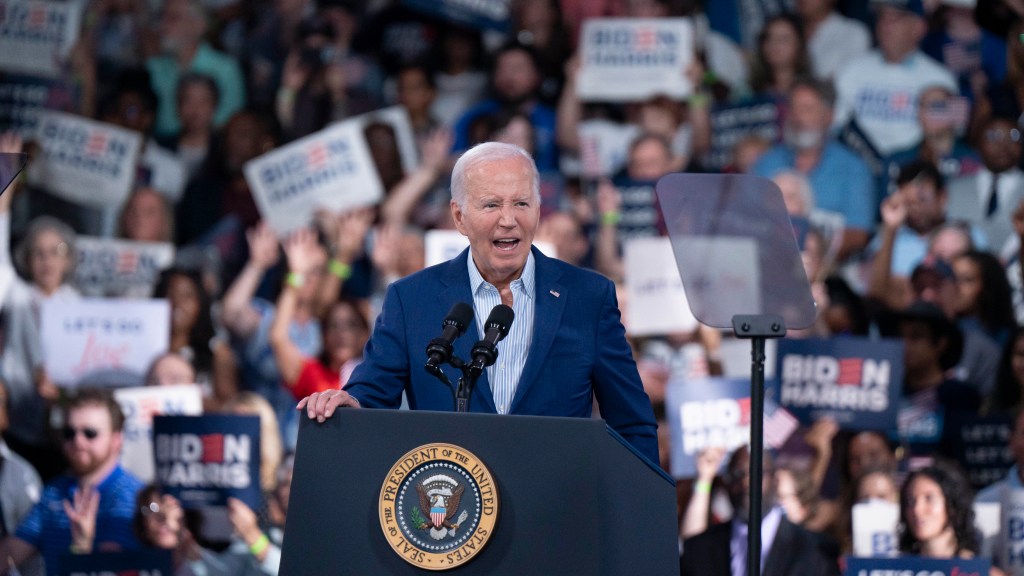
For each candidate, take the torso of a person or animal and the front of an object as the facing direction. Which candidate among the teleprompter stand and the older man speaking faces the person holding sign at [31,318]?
the teleprompter stand

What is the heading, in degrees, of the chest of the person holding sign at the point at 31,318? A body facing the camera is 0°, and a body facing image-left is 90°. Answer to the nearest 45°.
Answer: approximately 315°

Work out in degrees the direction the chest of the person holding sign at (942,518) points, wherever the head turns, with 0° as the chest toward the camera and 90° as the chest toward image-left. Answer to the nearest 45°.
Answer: approximately 45°

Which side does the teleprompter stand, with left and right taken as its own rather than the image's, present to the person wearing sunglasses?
front

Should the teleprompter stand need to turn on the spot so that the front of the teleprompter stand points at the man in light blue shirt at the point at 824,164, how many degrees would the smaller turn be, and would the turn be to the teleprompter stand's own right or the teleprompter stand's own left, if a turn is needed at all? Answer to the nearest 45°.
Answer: approximately 45° to the teleprompter stand's own right

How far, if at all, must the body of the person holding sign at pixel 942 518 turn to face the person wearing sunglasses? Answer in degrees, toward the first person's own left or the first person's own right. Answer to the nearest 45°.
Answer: approximately 45° to the first person's own right

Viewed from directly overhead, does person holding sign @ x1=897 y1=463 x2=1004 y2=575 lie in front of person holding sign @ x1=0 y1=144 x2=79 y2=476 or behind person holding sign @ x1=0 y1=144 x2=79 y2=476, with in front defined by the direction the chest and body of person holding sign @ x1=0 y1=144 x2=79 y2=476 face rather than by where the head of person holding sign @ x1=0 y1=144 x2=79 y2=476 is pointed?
in front

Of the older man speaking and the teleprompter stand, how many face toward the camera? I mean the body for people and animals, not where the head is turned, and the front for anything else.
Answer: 1

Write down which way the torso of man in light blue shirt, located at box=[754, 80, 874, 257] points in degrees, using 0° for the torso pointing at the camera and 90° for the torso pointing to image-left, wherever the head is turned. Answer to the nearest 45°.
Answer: approximately 45°

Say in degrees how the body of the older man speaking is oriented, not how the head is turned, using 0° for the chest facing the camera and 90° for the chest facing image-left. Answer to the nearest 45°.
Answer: approximately 0°

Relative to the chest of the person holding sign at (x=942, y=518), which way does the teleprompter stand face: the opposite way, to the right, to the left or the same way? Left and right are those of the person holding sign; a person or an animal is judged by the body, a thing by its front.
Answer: to the right

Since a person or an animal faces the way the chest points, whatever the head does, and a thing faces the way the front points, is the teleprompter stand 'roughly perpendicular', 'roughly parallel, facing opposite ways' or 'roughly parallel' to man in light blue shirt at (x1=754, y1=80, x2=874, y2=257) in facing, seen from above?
roughly perpendicular
